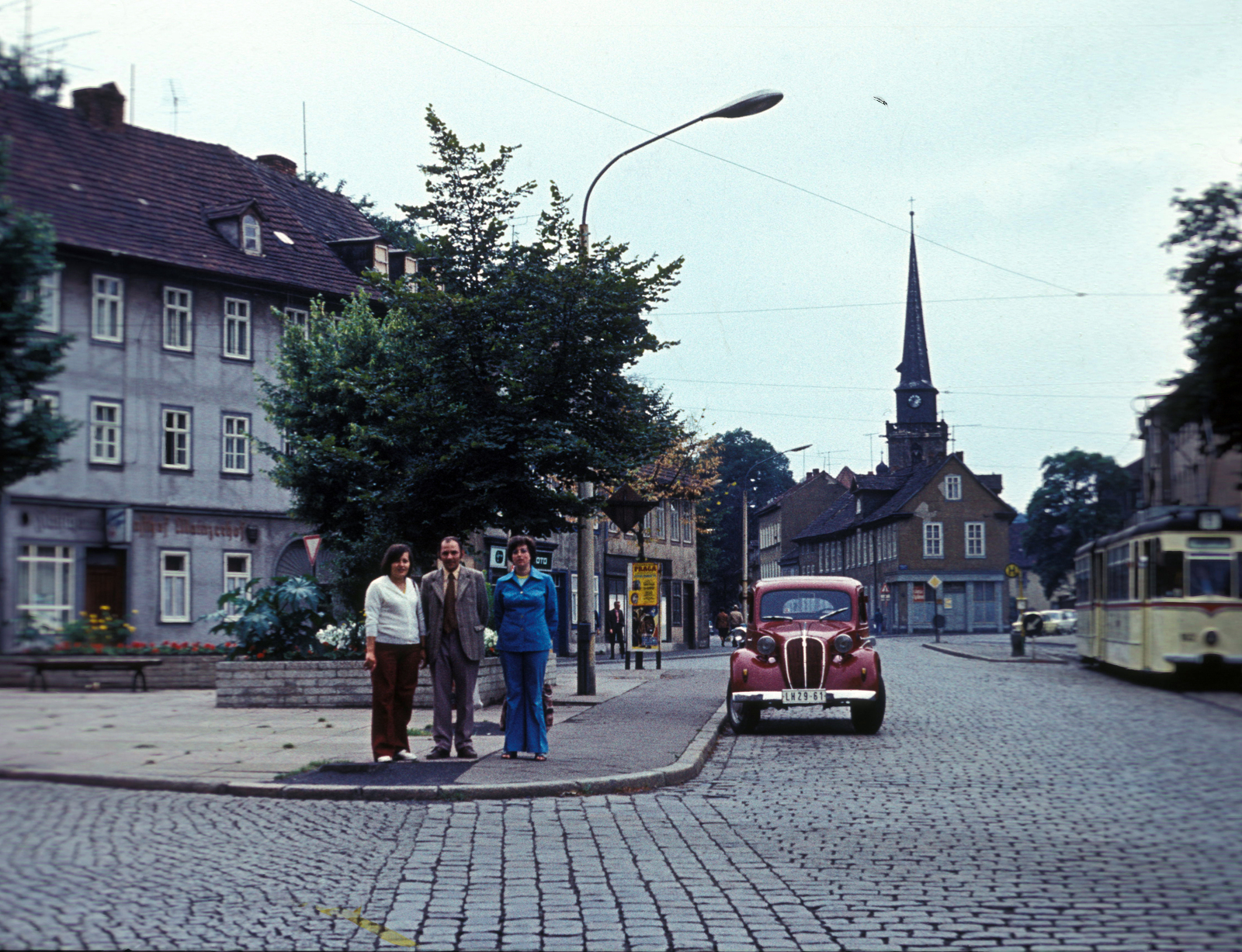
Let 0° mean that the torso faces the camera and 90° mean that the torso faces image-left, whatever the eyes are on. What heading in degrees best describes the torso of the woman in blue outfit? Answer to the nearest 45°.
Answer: approximately 0°

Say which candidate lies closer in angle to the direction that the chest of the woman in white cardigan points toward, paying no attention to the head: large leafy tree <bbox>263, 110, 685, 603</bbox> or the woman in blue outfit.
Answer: the woman in blue outfit

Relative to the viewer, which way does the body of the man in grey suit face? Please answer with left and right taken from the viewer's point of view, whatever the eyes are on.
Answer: facing the viewer

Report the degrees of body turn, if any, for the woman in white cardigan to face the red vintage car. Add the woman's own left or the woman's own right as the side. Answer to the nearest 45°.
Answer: approximately 90° to the woman's own left

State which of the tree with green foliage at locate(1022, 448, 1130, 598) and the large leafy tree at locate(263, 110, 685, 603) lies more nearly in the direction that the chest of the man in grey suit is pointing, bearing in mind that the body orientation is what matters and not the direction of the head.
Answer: the tree with green foliage

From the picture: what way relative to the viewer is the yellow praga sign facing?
toward the camera

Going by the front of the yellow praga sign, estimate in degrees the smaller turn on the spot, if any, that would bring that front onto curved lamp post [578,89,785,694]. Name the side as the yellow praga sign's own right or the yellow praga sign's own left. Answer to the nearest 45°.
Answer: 0° — it already faces it

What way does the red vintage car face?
toward the camera
